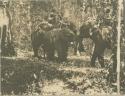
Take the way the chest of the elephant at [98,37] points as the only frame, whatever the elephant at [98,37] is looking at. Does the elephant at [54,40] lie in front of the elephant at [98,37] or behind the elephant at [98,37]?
in front

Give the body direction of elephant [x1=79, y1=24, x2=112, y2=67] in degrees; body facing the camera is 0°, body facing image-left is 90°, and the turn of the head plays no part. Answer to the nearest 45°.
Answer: approximately 90°

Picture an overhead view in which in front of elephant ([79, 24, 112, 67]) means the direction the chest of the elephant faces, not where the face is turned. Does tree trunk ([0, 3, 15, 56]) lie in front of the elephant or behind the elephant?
in front
